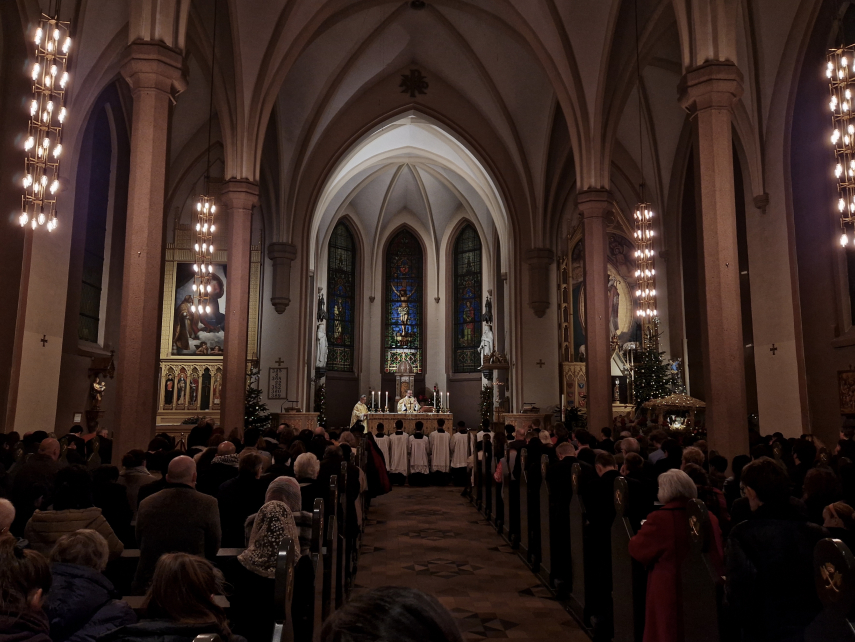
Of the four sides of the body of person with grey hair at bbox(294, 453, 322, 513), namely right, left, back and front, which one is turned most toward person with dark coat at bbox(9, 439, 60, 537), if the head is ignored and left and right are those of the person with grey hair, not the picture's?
left

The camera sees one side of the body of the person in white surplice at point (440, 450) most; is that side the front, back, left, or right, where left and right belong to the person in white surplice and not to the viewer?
back

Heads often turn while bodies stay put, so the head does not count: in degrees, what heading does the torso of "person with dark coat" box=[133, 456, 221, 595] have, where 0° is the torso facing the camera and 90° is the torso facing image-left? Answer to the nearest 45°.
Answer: approximately 180°

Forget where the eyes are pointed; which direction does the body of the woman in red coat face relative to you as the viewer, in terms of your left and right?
facing away from the viewer

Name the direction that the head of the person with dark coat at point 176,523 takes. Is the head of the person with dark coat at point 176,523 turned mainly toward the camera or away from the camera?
away from the camera

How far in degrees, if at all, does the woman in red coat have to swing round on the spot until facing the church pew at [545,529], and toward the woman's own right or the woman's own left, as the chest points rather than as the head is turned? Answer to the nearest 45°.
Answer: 0° — they already face it

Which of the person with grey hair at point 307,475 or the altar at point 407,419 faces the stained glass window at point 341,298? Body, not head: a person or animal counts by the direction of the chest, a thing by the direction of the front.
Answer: the person with grey hair

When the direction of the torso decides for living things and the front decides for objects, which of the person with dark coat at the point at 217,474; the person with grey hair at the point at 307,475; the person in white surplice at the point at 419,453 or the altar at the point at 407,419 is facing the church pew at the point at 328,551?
the altar

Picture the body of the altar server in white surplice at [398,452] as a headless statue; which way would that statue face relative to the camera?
away from the camera

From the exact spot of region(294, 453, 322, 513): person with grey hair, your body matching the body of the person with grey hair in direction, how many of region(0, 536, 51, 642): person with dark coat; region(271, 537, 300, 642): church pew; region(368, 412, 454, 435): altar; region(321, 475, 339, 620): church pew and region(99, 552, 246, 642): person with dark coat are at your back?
4

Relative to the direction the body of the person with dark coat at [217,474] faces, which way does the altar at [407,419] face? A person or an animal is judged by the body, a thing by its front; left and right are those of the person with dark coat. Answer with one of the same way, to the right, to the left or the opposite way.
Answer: the opposite way
